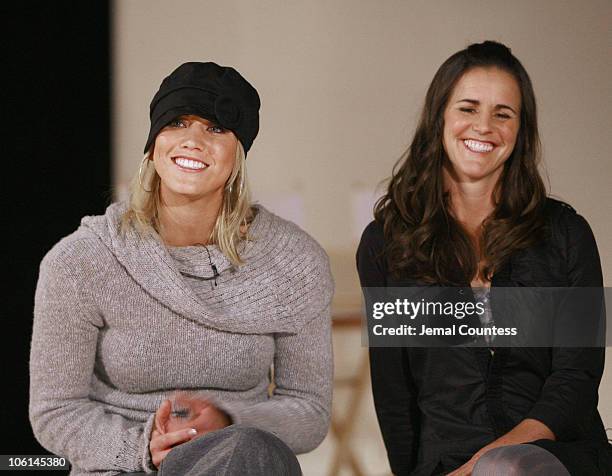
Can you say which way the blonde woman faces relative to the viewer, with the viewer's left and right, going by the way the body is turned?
facing the viewer

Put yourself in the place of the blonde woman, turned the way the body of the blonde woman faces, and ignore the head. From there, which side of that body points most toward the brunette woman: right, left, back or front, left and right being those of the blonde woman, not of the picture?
left

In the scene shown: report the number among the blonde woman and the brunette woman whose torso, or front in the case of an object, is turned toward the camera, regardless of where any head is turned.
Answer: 2

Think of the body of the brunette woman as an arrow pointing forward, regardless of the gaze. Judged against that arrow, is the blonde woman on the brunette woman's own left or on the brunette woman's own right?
on the brunette woman's own right

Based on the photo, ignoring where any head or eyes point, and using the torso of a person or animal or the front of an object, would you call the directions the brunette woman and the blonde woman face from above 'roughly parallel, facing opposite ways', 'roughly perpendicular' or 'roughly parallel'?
roughly parallel

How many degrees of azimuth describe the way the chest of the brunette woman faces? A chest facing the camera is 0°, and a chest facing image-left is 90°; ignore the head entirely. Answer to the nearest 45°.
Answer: approximately 0°
